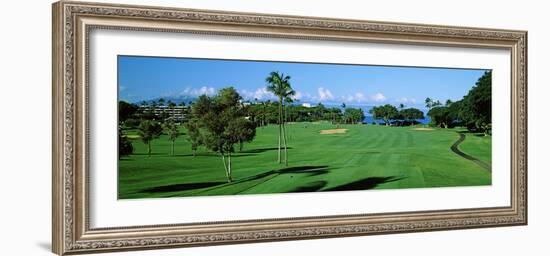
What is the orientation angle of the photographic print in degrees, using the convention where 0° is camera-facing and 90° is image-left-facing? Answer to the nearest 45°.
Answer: approximately 315°

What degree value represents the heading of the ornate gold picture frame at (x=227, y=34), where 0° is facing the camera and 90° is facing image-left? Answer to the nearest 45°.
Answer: approximately 315°
